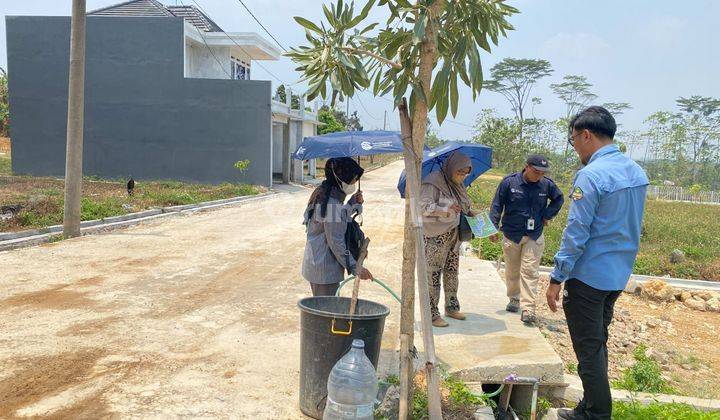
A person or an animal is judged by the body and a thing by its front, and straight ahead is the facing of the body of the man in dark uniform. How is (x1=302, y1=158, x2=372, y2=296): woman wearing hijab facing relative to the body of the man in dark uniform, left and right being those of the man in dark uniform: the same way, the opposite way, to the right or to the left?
to the left

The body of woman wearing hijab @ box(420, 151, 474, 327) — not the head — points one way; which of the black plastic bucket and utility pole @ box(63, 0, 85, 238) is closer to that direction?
the black plastic bucket

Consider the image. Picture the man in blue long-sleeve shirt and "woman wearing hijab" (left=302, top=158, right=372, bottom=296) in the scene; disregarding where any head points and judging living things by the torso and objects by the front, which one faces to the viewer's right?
the woman wearing hijab

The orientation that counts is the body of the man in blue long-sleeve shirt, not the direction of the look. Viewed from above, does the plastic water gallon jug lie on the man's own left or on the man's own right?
on the man's own left

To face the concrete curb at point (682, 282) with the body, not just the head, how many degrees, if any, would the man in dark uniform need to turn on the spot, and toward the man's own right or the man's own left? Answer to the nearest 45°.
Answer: approximately 135° to the man's own left
